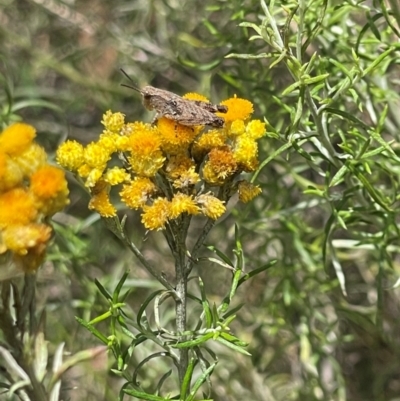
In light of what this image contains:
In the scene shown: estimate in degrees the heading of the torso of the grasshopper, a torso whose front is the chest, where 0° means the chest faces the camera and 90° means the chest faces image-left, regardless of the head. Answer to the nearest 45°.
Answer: approximately 90°
